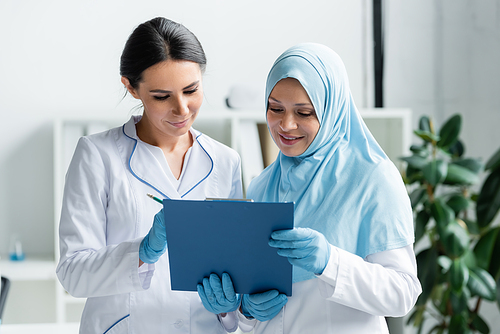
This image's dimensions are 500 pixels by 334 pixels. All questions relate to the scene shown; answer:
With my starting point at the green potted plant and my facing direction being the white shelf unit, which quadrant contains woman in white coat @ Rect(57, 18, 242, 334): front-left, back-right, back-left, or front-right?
front-left

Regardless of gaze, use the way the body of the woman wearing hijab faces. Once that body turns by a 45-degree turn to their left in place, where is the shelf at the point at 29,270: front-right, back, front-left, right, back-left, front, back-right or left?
back-right

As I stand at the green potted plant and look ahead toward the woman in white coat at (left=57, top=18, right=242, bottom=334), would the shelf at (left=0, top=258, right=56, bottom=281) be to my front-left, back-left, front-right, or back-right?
front-right

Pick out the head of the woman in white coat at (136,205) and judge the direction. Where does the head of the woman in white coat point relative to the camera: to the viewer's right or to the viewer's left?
to the viewer's right

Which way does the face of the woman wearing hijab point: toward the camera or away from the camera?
toward the camera

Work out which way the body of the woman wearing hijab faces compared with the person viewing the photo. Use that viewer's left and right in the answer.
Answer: facing the viewer and to the left of the viewer

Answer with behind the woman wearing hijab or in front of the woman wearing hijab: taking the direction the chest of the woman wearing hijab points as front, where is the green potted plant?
behind

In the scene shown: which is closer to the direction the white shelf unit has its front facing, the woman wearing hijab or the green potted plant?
the woman wearing hijab

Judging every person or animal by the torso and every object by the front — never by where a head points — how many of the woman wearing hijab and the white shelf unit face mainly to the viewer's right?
0

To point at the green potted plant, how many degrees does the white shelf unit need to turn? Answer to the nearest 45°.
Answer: approximately 90° to its left
